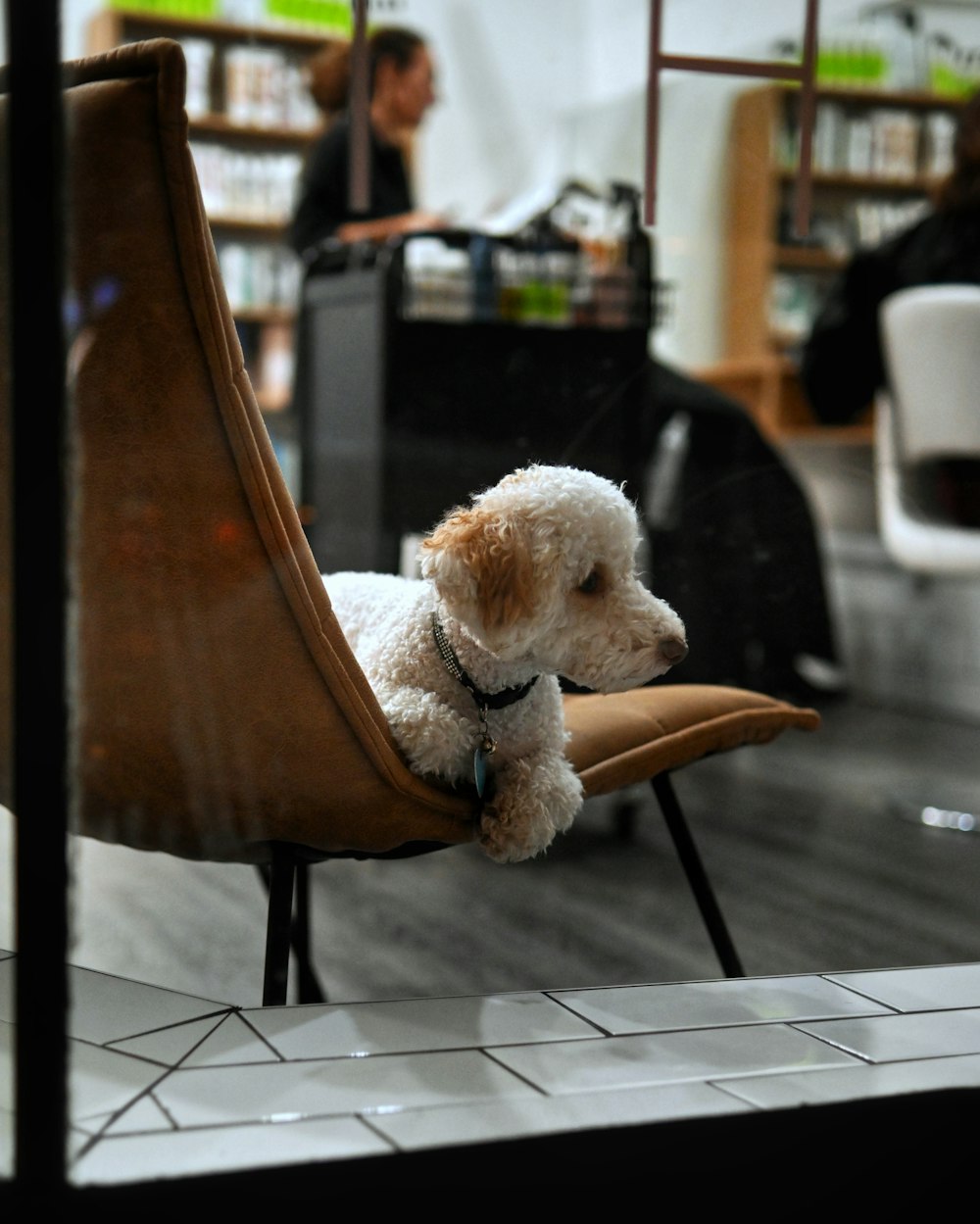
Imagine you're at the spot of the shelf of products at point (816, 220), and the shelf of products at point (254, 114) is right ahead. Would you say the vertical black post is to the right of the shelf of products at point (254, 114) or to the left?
left

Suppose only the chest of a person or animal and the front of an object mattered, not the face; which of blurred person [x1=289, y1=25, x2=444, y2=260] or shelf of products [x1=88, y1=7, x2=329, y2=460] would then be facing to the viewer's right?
the blurred person

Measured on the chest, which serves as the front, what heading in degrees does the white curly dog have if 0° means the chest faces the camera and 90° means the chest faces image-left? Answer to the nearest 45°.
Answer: approximately 315°

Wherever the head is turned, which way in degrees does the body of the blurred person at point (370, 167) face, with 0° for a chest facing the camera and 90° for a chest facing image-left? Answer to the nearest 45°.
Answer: approximately 270°

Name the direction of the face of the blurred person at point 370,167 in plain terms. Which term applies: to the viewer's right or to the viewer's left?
to the viewer's right

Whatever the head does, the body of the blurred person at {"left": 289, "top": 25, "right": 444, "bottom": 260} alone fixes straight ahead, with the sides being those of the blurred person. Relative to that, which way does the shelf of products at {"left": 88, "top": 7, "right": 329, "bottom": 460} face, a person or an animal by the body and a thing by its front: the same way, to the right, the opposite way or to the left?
to the right

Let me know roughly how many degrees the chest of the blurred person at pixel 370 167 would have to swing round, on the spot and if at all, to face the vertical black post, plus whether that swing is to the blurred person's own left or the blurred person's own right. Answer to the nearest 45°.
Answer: approximately 90° to the blurred person's own right
